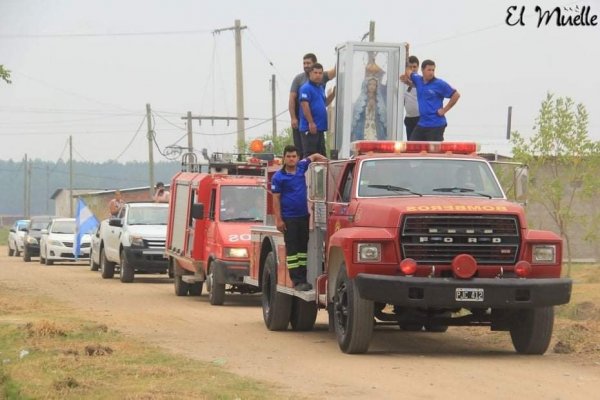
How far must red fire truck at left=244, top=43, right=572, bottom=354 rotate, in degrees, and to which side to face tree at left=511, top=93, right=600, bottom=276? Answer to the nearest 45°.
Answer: approximately 135° to its left

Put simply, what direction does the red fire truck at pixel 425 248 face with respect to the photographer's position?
facing the viewer and to the right of the viewer

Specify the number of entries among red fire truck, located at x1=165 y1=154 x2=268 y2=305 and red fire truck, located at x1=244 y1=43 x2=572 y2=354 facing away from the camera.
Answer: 0

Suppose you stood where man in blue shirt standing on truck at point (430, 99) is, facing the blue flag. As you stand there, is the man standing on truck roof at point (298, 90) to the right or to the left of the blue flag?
left

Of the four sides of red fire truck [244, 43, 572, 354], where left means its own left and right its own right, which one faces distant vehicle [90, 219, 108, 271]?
back

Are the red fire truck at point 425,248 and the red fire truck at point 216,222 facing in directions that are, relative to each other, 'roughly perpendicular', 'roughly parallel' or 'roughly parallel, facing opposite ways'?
roughly parallel

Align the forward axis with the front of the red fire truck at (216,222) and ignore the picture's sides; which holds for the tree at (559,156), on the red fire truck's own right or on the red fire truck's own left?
on the red fire truck's own left
